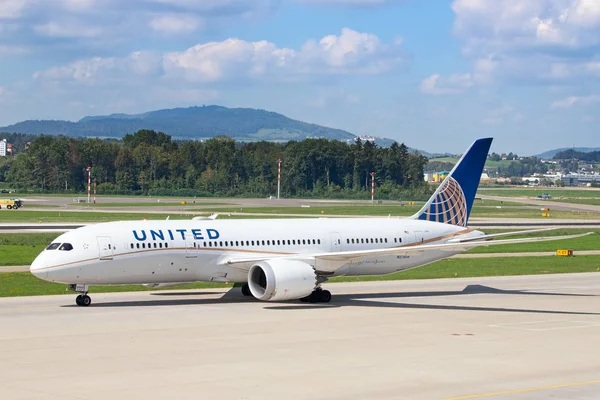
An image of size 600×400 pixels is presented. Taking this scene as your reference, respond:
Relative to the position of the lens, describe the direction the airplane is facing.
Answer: facing the viewer and to the left of the viewer
